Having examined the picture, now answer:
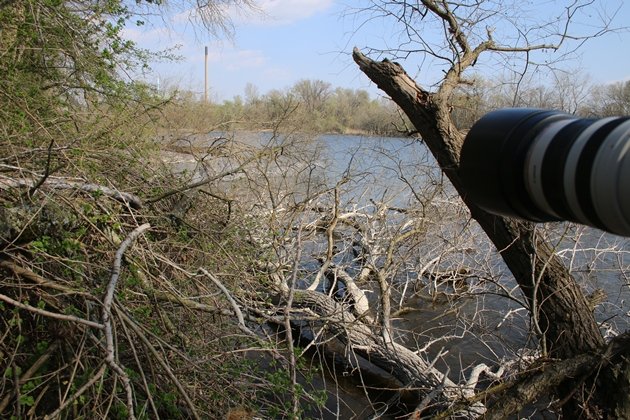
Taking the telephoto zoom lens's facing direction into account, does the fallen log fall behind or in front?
in front

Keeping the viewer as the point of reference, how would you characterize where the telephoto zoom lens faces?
facing away from the viewer and to the left of the viewer
